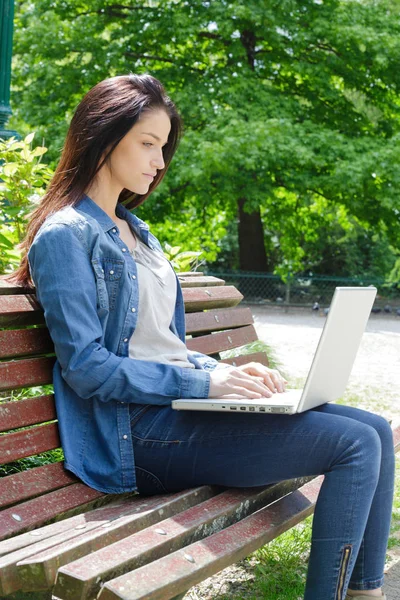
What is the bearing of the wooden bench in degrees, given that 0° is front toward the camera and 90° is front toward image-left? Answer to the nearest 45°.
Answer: approximately 315°

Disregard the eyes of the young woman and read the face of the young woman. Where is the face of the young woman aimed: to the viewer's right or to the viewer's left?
to the viewer's right

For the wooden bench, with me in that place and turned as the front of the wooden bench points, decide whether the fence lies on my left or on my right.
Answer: on my left
